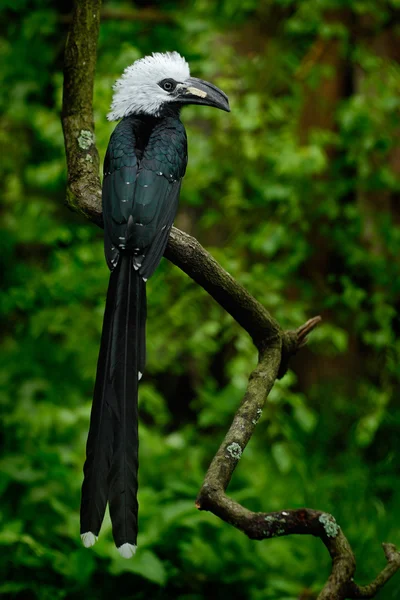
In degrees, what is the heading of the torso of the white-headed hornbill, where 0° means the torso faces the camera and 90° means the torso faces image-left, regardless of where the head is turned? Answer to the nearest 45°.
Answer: approximately 180°
